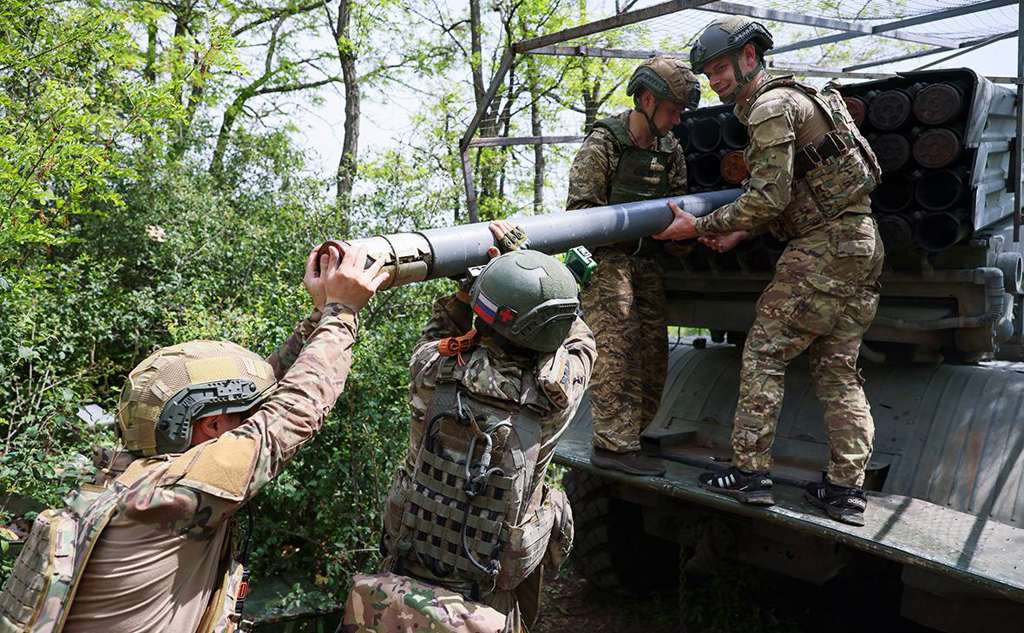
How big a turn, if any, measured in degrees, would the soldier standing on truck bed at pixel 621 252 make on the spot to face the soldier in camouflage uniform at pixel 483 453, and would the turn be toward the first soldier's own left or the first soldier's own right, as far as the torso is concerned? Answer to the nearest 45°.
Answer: approximately 45° to the first soldier's own right

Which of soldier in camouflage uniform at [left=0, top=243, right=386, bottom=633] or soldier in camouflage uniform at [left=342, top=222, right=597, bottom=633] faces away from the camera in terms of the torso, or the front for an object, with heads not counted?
soldier in camouflage uniform at [left=342, top=222, right=597, bottom=633]

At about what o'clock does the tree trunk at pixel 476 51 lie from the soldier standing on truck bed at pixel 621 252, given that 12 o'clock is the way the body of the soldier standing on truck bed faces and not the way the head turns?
The tree trunk is roughly at 7 o'clock from the soldier standing on truck bed.

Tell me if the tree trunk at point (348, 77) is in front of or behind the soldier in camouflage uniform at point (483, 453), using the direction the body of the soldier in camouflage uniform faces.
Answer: in front

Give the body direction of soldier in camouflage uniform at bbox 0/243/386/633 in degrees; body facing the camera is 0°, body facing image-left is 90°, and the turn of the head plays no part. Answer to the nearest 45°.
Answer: approximately 270°

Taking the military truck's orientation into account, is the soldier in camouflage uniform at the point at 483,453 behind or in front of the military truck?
behind

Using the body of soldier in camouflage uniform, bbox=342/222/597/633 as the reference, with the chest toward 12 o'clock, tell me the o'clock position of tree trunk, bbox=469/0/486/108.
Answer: The tree trunk is roughly at 12 o'clock from the soldier in camouflage uniform.

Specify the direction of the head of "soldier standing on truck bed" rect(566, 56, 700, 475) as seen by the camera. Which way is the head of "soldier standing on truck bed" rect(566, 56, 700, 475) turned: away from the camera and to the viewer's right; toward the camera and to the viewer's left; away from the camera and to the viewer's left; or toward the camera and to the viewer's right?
toward the camera and to the viewer's right

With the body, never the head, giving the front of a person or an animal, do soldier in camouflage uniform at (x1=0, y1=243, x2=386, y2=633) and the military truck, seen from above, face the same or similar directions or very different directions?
same or similar directions

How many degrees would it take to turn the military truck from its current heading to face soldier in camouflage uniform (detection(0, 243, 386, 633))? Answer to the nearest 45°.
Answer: approximately 180°

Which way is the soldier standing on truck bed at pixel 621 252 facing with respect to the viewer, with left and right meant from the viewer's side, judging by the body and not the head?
facing the viewer and to the right of the viewer

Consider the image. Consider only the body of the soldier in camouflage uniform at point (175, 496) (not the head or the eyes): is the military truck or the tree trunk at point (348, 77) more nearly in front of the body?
the military truck

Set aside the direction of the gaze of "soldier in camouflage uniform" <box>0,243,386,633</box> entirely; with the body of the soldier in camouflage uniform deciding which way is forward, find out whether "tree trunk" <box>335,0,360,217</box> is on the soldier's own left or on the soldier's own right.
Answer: on the soldier's own left

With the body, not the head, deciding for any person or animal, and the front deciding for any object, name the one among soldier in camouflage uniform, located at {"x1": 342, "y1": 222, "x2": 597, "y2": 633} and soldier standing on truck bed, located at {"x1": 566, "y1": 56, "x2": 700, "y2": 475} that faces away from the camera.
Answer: the soldier in camouflage uniform

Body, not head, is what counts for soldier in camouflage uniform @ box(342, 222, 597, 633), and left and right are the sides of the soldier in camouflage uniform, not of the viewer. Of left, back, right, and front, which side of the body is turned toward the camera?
back

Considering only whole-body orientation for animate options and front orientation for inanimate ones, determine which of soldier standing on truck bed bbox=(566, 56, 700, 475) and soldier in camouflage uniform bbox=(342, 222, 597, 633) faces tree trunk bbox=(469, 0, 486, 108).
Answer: the soldier in camouflage uniform
